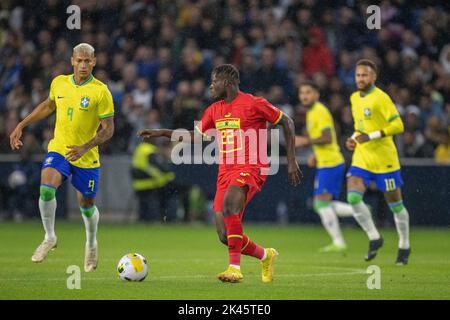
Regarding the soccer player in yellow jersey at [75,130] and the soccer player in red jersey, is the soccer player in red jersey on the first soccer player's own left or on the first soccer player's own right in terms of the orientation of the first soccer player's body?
on the first soccer player's own left

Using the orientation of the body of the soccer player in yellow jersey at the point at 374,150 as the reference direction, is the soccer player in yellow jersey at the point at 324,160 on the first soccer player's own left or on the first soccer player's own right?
on the first soccer player's own right

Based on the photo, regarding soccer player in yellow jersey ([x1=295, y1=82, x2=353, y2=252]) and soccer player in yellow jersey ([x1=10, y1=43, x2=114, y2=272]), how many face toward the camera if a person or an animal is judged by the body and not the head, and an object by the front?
1

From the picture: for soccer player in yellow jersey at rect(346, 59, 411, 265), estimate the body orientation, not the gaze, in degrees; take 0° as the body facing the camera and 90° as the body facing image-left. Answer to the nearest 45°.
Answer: approximately 45°

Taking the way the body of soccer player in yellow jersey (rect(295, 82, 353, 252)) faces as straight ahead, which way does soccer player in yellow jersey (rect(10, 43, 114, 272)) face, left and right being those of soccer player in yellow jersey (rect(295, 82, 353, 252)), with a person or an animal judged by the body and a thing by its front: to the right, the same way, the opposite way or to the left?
to the left

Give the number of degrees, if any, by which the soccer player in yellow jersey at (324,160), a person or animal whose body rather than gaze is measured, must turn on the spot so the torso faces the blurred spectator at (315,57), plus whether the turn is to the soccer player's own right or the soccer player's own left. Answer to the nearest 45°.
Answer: approximately 90° to the soccer player's own right

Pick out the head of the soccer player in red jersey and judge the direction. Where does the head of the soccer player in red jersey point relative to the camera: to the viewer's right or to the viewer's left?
to the viewer's left

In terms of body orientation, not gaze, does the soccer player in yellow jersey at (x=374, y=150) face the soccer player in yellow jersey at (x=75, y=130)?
yes

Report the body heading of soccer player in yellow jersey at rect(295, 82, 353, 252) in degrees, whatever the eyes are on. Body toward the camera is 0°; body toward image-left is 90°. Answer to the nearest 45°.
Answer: approximately 90°
